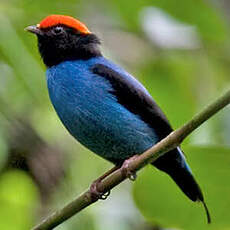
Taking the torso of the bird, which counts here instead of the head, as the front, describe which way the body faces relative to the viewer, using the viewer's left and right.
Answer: facing to the left of the viewer

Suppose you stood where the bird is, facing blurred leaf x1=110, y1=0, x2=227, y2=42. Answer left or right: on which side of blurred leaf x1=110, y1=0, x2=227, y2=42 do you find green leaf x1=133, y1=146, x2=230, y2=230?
right
